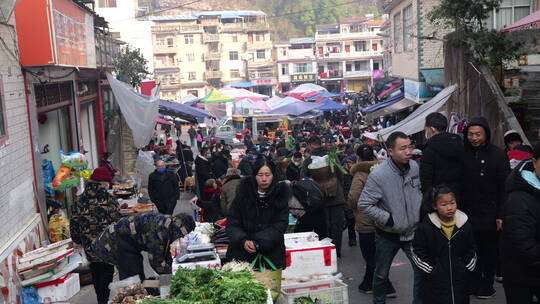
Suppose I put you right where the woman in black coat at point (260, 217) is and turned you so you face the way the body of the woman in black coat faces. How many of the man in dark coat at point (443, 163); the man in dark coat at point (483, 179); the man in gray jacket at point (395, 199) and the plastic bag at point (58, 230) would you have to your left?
3

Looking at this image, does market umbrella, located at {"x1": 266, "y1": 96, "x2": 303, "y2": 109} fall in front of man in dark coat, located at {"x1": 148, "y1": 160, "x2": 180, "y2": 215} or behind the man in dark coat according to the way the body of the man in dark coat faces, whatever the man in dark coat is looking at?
behind

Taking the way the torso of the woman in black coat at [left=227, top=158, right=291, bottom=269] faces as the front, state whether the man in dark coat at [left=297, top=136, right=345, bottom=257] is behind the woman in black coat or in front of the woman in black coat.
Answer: behind

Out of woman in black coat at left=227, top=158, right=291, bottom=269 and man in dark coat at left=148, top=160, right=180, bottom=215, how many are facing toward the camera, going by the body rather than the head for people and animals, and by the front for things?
2

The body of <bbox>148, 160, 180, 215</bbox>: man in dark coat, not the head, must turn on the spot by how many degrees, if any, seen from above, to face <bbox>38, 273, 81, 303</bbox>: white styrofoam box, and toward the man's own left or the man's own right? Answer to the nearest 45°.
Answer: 0° — they already face it

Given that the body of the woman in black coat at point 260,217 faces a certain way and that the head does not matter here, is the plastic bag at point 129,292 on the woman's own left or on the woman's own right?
on the woman's own right

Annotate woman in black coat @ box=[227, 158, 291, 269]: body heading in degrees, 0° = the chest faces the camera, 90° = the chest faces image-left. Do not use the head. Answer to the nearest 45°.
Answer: approximately 0°

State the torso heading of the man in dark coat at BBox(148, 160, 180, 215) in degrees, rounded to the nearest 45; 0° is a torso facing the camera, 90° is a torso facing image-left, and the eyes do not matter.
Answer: approximately 0°

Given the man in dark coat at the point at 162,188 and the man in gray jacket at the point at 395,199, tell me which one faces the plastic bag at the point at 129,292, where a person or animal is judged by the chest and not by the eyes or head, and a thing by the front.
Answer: the man in dark coat

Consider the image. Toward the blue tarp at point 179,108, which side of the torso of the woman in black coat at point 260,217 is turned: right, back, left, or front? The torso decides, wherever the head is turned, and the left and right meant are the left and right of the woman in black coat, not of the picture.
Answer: back

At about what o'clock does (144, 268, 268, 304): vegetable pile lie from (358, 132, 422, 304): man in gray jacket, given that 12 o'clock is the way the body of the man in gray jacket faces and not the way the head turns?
The vegetable pile is roughly at 3 o'clock from the man in gray jacket.
